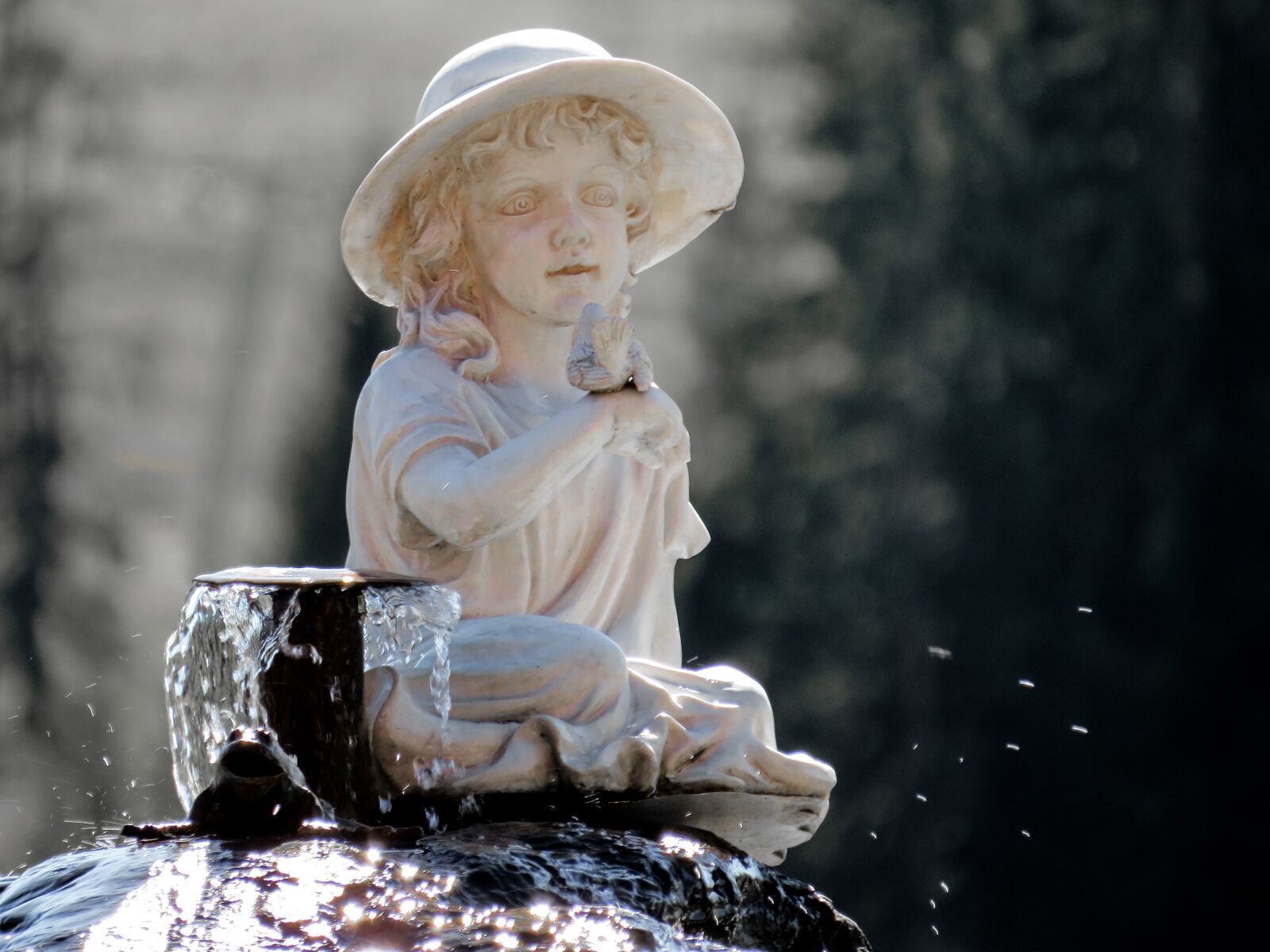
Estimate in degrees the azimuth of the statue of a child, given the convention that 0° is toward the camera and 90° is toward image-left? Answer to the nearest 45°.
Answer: approximately 315°
